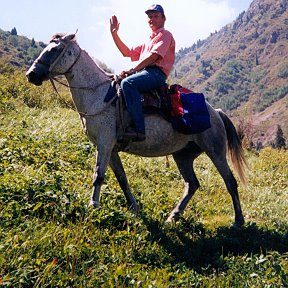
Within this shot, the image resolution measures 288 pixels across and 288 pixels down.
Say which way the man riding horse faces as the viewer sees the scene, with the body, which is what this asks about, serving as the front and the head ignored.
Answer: to the viewer's left

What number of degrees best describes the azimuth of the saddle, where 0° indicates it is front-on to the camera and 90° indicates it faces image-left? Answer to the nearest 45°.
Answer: approximately 90°

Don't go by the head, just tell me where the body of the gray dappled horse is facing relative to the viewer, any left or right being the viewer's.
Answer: facing to the left of the viewer
